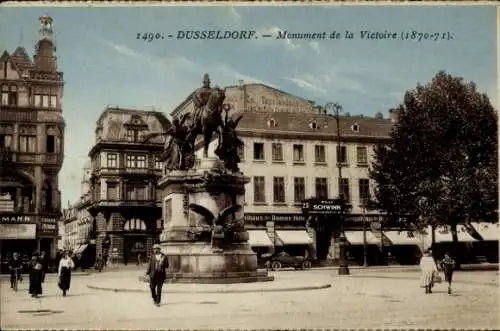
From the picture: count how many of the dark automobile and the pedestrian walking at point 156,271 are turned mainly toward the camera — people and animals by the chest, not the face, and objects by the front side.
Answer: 1

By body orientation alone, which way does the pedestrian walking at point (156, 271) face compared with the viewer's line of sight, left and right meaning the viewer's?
facing the viewer

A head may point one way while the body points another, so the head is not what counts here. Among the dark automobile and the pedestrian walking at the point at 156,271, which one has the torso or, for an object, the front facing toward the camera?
the pedestrian walking

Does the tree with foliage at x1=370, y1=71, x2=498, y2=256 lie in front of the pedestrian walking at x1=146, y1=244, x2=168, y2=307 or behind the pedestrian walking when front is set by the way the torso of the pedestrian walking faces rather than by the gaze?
behind

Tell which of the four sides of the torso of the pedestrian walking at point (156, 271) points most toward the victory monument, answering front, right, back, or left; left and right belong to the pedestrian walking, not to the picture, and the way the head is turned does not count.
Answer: back

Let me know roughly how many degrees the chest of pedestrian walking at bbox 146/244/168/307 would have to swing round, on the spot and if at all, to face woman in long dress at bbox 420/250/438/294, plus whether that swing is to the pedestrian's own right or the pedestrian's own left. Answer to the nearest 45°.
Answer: approximately 90° to the pedestrian's own left

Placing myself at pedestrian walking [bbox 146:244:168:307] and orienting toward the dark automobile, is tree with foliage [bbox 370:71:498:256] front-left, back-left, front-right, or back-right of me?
front-right

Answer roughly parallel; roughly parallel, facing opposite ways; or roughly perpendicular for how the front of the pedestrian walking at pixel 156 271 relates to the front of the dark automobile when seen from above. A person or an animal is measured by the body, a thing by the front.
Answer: roughly perpendicular
